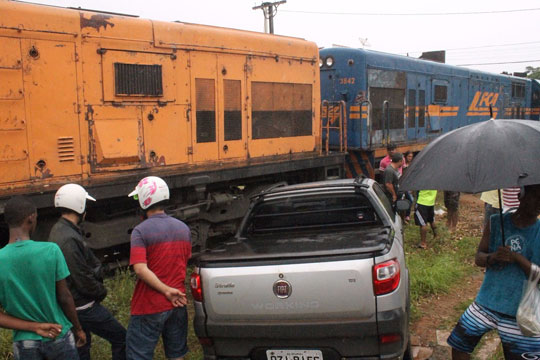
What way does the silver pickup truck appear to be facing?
away from the camera

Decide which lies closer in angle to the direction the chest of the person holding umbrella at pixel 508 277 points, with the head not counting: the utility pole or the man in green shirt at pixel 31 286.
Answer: the man in green shirt

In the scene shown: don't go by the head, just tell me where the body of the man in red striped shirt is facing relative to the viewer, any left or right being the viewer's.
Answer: facing away from the viewer and to the left of the viewer

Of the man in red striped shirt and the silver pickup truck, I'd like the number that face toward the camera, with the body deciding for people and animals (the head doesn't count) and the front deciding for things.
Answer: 0

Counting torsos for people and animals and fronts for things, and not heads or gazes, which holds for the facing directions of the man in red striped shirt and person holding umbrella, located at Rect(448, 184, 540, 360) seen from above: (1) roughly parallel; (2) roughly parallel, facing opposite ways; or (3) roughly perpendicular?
roughly perpendicular

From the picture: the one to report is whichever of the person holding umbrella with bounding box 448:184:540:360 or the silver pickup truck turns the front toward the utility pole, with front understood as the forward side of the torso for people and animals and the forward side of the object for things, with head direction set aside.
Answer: the silver pickup truck

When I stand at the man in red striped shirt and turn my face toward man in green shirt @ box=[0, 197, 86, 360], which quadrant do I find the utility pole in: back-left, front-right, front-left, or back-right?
back-right

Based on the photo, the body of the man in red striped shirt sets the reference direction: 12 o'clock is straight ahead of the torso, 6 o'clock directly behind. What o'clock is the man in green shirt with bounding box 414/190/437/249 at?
The man in green shirt is roughly at 3 o'clock from the man in red striped shirt.

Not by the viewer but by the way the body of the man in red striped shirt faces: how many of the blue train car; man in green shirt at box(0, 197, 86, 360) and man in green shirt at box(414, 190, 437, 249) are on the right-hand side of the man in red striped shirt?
2

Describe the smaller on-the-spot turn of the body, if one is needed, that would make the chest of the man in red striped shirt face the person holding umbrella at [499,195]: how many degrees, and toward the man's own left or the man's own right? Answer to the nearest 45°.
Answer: approximately 135° to the man's own right

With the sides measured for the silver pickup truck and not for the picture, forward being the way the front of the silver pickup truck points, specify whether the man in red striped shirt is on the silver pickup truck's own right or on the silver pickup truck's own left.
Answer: on the silver pickup truck's own left
